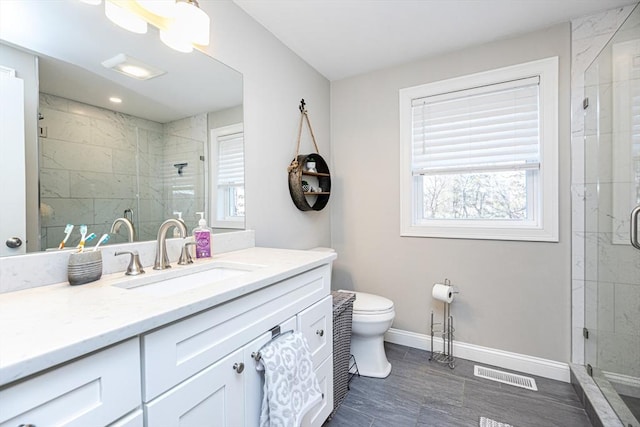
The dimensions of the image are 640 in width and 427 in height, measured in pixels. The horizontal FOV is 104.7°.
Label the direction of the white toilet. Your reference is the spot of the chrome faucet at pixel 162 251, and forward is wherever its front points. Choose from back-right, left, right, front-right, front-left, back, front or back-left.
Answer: front-left

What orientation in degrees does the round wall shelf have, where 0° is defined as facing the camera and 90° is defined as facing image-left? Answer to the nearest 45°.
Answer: approximately 315°

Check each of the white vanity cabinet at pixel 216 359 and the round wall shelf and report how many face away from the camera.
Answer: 0

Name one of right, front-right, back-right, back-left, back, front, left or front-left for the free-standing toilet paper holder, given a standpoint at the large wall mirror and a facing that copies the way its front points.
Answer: front-left

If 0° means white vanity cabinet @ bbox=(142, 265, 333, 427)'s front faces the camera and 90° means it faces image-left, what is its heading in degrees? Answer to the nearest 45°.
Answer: approximately 315°

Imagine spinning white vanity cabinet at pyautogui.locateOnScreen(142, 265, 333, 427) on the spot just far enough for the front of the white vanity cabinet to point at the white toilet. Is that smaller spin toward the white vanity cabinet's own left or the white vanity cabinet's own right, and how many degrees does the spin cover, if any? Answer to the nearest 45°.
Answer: approximately 90° to the white vanity cabinet's own left

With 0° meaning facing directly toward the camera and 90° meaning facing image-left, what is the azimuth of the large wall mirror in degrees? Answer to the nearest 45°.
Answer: approximately 315°

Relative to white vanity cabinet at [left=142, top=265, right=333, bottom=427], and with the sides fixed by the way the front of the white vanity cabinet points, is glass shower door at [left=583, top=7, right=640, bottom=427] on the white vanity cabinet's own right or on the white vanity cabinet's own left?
on the white vanity cabinet's own left
